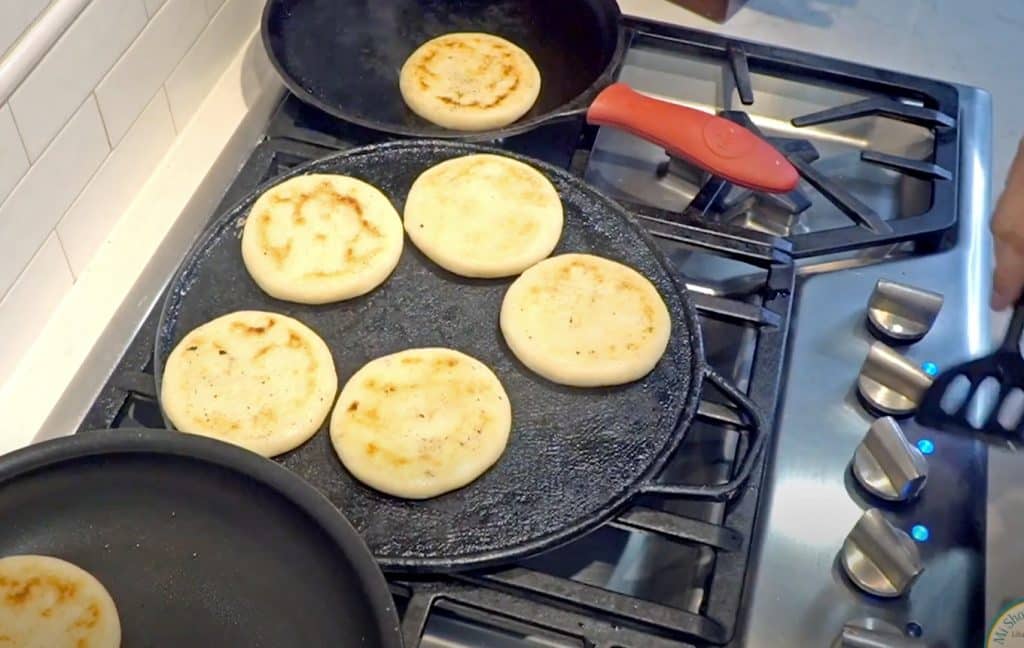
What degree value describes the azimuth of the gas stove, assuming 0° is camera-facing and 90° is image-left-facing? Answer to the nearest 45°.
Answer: approximately 270°
